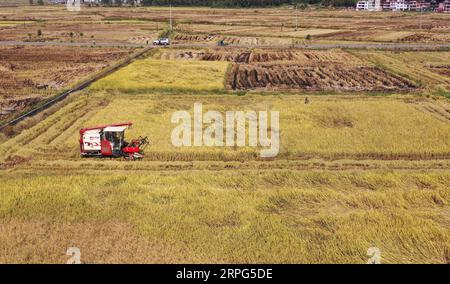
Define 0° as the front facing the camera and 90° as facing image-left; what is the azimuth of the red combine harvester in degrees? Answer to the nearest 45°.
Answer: approximately 270°
